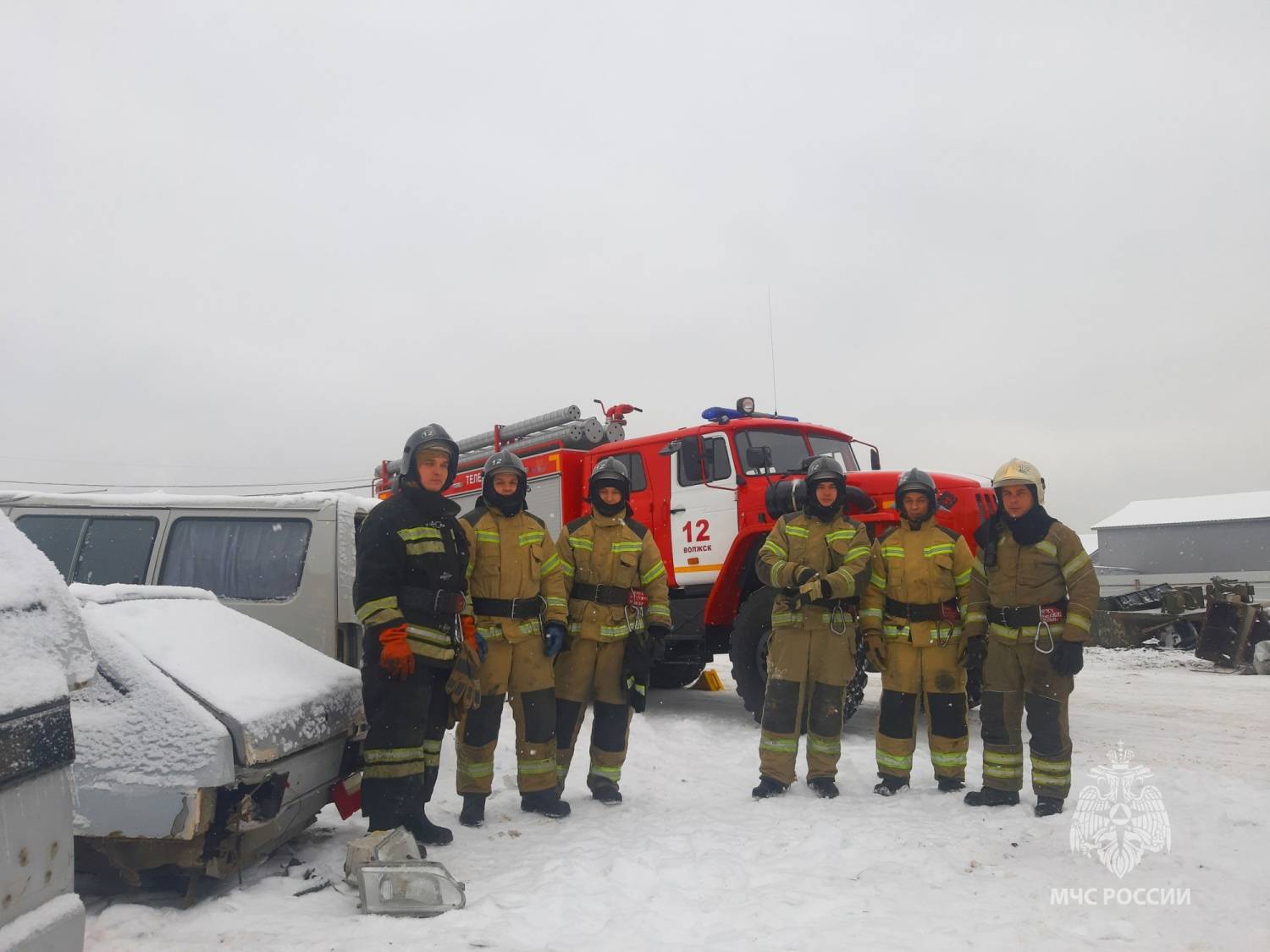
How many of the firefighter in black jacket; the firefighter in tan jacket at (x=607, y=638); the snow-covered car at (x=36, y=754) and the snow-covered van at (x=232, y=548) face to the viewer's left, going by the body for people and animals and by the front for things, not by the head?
1

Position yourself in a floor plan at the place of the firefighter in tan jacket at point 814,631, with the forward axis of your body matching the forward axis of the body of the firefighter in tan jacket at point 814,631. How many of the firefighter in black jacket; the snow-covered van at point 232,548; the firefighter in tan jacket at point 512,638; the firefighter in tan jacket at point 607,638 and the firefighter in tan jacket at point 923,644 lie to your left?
1

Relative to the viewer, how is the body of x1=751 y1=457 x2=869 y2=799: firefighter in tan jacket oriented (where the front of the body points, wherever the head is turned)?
toward the camera

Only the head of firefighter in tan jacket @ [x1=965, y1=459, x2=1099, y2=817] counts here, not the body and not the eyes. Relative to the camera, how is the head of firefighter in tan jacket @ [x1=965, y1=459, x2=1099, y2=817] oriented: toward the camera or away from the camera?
toward the camera

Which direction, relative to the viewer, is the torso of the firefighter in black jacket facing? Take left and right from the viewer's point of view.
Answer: facing the viewer and to the right of the viewer

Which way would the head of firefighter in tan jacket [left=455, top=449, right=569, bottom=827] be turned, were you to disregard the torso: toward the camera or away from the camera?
toward the camera

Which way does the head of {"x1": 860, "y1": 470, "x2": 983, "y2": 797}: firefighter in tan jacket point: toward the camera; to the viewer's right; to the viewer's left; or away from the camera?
toward the camera

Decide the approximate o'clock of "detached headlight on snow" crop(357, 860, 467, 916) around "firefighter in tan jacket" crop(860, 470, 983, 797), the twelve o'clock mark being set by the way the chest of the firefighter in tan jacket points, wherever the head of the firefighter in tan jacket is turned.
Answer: The detached headlight on snow is roughly at 1 o'clock from the firefighter in tan jacket.

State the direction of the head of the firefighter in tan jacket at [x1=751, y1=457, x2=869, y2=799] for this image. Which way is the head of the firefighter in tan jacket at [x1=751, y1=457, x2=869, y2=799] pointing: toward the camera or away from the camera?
toward the camera

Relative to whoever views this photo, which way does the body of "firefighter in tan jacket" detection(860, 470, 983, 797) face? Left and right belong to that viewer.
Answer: facing the viewer

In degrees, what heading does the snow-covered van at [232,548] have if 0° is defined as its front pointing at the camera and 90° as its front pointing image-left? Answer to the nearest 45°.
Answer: approximately 90°

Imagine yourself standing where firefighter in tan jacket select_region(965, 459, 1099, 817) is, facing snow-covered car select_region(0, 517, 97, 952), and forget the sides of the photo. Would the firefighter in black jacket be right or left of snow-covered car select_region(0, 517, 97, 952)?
right

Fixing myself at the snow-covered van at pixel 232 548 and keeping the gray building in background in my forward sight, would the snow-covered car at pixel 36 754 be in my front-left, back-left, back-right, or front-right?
back-right

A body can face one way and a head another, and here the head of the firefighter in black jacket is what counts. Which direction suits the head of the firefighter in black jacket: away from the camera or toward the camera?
toward the camera

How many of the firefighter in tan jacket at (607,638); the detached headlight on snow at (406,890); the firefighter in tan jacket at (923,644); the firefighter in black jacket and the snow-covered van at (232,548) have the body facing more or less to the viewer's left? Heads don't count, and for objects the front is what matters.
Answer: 1
